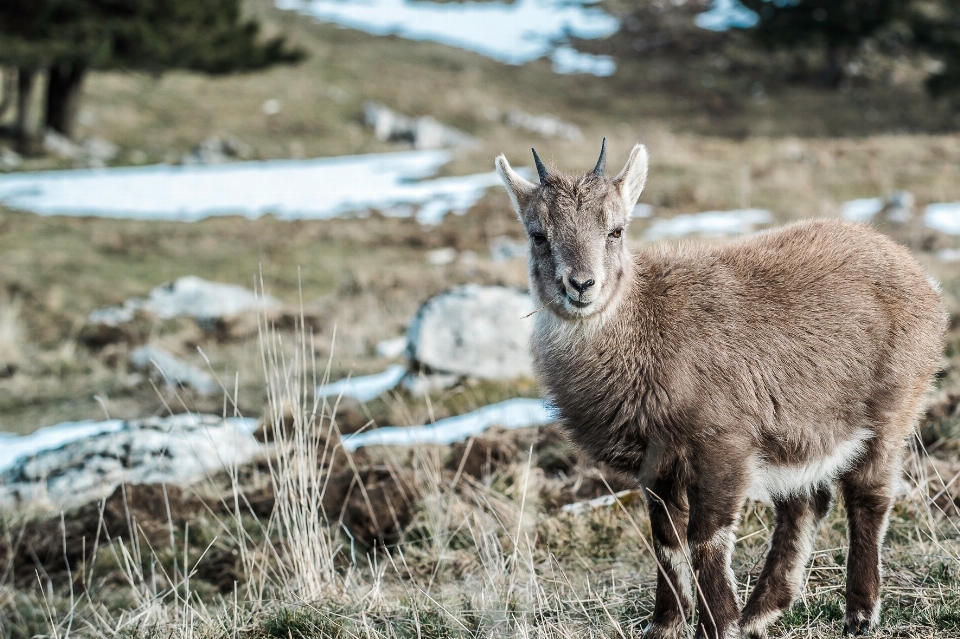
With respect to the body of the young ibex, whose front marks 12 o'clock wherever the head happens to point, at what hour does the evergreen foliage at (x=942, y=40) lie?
The evergreen foliage is roughly at 5 o'clock from the young ibex.

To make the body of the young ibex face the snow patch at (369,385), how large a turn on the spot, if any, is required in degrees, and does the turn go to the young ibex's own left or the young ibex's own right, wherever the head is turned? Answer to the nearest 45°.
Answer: approximately 90° to the young ibex's own right

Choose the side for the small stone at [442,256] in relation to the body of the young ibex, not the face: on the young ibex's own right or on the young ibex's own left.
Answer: on the young ibex's own right

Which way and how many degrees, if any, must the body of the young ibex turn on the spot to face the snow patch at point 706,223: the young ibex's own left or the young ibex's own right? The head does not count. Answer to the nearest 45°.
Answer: approximately 135° to the young ibex's own right

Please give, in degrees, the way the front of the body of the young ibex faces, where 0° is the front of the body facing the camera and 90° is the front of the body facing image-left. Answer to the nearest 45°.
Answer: approximately 45°

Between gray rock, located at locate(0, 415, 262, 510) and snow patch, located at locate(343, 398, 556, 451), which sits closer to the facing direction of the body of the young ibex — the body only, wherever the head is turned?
the gray rock

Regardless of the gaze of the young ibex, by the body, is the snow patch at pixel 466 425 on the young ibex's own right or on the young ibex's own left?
on the young ibex's own right

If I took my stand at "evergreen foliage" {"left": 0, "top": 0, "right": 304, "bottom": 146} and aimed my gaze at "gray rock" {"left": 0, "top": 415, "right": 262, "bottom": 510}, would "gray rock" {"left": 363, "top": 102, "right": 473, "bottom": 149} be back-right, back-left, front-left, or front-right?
front-left
